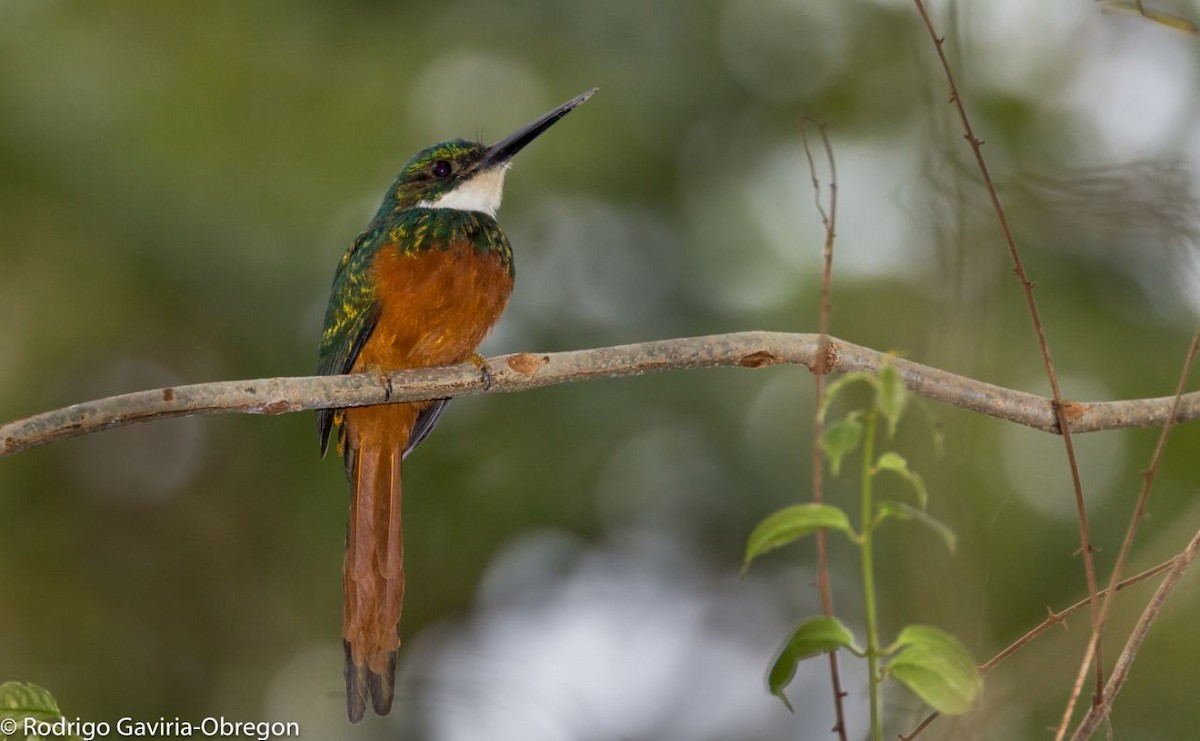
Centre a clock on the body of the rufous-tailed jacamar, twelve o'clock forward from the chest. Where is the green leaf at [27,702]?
The green leaf is roughly at 2 o'clock from the rufous-tailed jacamar.

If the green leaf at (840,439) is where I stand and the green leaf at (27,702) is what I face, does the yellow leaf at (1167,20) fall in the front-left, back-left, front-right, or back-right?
back-right

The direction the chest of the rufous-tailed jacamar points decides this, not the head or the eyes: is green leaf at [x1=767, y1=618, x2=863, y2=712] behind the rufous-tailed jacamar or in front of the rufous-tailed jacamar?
in front

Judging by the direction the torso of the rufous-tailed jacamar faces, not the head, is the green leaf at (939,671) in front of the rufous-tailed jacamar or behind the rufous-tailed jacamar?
in front

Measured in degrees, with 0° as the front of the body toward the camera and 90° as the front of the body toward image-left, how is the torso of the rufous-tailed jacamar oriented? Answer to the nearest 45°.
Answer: approximately 315°
